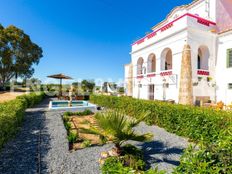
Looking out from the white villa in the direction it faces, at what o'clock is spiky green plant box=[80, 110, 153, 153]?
The spiky green plant is roughly at 11 o'clock from the white villa.

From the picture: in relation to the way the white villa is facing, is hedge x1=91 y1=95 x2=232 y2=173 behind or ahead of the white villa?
ahead

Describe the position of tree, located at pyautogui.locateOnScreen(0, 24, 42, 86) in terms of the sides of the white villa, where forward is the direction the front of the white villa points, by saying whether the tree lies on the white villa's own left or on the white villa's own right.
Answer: on the white villa's own right

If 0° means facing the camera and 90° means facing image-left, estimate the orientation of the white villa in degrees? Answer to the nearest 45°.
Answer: approximately 45°
